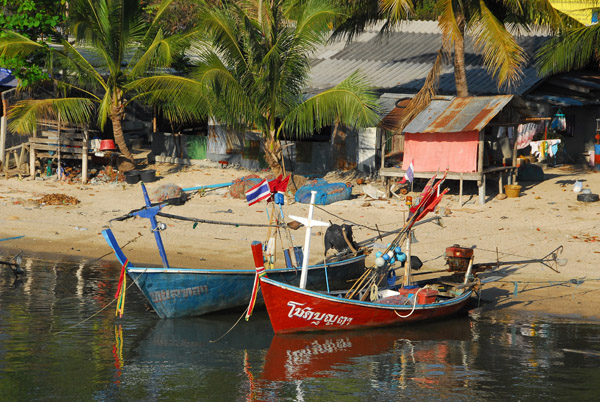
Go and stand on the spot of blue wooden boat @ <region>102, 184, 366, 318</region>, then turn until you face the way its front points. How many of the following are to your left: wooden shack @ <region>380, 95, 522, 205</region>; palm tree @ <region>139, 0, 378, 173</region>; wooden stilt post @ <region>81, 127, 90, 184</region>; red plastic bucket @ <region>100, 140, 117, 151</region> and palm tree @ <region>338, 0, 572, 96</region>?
0

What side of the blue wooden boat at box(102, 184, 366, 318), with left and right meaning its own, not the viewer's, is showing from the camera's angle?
left

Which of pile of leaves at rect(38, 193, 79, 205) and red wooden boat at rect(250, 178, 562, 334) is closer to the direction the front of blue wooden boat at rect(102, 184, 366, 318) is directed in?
the pile of leaves

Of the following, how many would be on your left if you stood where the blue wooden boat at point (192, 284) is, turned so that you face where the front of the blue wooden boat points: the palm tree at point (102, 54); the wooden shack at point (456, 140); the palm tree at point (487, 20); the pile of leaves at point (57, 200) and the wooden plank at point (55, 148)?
0

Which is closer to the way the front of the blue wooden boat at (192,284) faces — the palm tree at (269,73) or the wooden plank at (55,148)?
the wooden plank

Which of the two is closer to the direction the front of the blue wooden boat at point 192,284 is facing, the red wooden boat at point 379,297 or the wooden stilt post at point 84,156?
the wooden stilt post

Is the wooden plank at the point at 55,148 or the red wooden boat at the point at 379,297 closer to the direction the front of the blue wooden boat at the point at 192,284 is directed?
the wooden plank

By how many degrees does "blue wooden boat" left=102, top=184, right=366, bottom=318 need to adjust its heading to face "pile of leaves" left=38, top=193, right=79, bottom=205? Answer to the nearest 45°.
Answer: approximately 45° to its right

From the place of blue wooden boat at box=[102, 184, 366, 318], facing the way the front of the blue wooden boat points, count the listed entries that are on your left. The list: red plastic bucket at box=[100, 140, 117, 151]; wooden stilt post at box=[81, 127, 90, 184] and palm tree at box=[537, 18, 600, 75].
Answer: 0

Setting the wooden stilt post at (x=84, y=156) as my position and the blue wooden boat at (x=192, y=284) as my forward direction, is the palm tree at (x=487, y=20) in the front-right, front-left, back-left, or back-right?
front-left

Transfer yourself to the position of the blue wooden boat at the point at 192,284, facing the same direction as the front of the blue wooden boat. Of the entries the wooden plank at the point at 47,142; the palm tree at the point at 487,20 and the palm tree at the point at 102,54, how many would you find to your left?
0

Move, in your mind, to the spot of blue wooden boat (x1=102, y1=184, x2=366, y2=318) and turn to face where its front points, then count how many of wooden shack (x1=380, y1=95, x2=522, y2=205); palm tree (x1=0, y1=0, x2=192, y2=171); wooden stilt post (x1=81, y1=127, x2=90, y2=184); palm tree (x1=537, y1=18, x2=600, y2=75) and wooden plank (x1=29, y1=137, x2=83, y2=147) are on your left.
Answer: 0

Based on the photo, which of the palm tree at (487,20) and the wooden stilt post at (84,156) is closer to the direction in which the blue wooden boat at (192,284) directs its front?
the wooden stilt post

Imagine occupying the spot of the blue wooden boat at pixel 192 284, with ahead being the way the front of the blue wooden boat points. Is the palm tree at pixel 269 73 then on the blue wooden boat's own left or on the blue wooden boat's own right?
on the blue wooden boat's own right

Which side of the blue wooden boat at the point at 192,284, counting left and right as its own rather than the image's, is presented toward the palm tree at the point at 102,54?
right

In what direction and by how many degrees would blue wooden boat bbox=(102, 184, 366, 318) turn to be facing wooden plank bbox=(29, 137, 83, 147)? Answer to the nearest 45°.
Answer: approximately 45° to its right

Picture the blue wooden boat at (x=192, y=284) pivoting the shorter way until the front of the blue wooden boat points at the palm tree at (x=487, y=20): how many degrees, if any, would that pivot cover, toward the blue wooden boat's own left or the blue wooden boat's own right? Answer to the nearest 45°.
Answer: approximately 135° to the blue wooden boat's own right

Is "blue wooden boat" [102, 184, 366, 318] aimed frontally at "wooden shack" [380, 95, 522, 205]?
no

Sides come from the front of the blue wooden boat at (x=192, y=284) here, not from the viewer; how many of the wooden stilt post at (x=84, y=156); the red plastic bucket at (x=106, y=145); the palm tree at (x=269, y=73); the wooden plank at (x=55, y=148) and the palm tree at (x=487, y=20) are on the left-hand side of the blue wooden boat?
0

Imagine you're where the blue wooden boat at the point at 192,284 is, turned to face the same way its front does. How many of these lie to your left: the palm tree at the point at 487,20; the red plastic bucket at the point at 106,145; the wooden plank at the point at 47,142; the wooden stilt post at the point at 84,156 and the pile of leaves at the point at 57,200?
0
